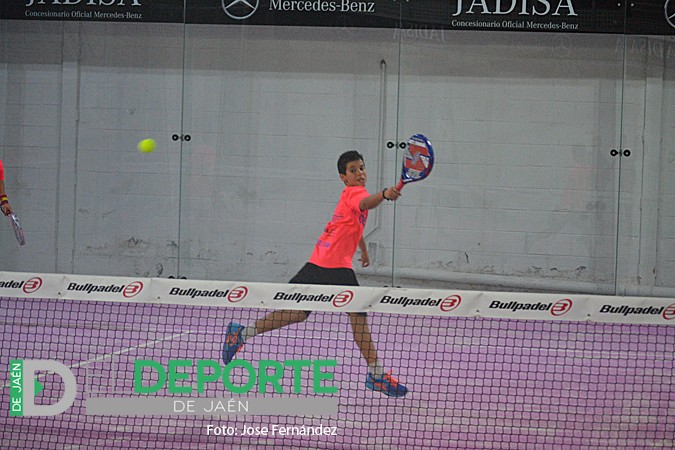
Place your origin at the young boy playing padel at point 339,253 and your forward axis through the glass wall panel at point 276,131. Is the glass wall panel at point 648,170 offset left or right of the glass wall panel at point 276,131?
right

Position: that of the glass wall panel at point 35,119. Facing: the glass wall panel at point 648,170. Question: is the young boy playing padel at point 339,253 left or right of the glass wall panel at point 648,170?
right

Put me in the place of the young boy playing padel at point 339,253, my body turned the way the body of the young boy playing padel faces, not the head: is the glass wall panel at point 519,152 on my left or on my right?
on my left

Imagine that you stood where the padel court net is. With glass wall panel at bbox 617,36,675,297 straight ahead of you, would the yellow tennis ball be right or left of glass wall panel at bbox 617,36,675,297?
left
